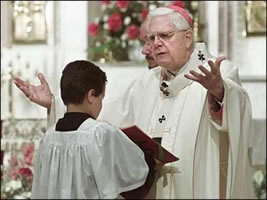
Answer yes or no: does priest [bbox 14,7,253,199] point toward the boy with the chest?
yes

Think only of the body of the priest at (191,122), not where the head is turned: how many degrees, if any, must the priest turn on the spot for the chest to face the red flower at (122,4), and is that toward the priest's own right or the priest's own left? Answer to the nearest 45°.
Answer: approximately 135° to the priest's own right

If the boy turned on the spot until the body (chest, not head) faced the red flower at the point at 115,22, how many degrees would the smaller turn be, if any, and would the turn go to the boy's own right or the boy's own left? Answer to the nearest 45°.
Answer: approximately 45° to the boy's own left

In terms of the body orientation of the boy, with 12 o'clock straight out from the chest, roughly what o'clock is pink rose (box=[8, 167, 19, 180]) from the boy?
The pink rose is roughly at 10 o'clock from the boy.

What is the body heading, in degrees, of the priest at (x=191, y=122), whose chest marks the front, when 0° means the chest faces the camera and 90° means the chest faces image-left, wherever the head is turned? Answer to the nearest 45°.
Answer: approximately 45°

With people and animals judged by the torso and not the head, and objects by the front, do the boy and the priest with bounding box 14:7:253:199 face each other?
yes

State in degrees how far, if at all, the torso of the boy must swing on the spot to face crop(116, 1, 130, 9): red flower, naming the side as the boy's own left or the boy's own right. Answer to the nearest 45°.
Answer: approximately 45° to the boy's own left

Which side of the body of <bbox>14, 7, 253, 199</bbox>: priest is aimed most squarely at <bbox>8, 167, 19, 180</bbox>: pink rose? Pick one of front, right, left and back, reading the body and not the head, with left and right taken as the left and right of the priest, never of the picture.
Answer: right

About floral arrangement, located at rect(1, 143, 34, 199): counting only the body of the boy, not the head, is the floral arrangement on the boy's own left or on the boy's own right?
on the boy's own left

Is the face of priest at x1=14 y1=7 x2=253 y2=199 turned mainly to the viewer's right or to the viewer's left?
to the viewer's left

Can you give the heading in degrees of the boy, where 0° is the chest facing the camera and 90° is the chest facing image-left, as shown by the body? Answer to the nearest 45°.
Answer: approximately 225°

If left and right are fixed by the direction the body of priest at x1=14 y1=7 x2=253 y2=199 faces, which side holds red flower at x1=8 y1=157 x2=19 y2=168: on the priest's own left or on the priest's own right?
on the priest's own right

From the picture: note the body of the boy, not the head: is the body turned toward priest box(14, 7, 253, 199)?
yes

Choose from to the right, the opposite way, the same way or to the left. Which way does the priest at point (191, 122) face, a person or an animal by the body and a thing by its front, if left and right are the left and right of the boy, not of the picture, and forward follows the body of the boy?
the opposite way

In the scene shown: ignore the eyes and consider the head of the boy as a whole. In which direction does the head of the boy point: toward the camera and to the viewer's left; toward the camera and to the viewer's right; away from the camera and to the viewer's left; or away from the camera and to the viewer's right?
away from the camera and to the viewer's right

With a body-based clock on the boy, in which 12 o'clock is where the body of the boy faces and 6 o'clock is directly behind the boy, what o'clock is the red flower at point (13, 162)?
The red flower is roughly at 10 o'clock from the boy.

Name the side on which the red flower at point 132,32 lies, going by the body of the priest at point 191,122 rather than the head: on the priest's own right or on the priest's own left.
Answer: on the priest's own right
